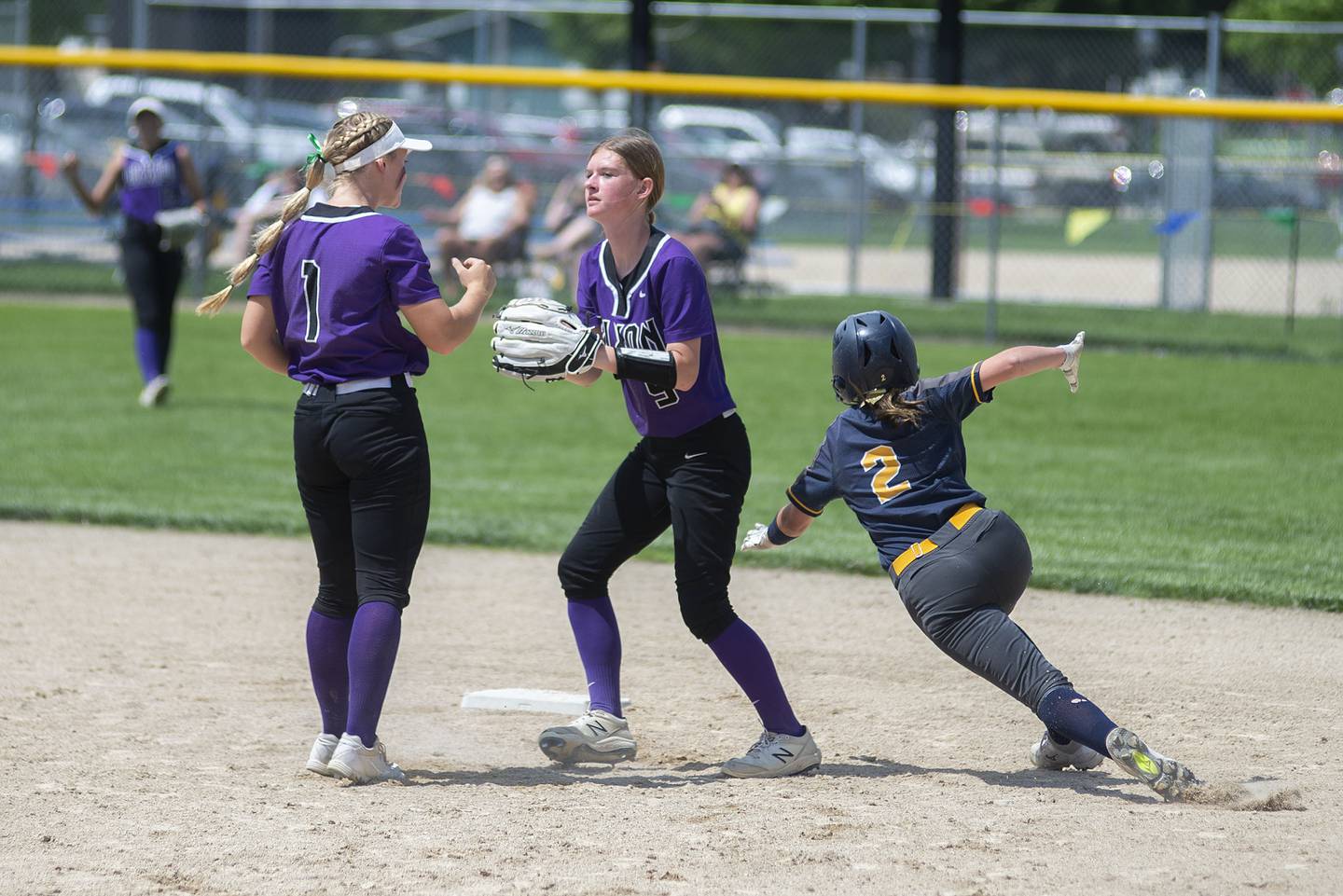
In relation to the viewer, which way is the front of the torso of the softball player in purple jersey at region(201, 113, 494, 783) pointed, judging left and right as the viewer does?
facing away from the viewer and to the right of the viewer

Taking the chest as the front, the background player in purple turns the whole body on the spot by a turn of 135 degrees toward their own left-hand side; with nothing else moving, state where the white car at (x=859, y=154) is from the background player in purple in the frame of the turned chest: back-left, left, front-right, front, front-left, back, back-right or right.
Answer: front

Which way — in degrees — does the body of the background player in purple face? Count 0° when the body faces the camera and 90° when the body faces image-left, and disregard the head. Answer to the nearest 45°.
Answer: approximately 0°

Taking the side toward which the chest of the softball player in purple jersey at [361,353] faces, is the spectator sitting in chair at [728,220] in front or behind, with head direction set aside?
in front

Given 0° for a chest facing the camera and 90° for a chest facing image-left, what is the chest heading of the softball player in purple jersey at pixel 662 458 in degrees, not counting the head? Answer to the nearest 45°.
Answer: approximately 45°
